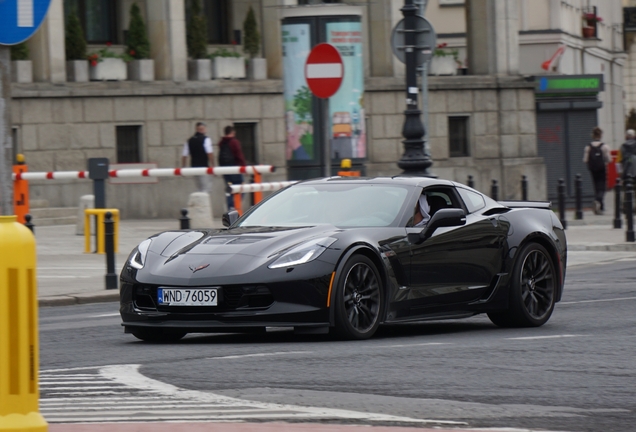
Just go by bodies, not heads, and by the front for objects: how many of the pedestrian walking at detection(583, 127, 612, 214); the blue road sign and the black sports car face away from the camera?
1

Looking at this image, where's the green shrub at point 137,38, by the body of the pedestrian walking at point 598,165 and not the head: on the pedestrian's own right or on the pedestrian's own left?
on the pedestrian's own left

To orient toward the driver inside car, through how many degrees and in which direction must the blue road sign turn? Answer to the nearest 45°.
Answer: approximately 135° to its left

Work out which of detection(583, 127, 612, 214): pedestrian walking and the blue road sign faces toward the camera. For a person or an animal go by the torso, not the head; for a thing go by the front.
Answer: the blue road sign

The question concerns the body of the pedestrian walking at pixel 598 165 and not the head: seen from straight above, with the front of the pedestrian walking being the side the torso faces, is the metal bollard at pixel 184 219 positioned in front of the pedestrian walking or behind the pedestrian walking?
behind

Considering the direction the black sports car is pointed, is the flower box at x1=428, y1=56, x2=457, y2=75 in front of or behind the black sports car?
behind

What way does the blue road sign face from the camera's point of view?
toward the camera

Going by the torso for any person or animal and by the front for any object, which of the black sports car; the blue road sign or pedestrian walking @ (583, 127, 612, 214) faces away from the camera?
the pedestrian walking

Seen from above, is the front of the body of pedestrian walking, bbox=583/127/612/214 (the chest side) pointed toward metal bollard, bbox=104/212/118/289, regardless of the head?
no

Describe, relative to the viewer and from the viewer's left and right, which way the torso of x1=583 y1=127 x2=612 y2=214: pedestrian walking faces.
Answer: facing away from the viewer

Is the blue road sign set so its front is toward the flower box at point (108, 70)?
no

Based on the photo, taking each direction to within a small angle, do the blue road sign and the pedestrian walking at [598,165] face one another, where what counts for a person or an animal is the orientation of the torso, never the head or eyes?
no

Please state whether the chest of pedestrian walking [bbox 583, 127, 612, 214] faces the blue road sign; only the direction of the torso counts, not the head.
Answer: no

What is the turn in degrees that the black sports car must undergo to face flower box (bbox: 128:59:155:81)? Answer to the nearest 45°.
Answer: approximately 135° to its right

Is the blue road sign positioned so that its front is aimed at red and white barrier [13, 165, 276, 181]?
no

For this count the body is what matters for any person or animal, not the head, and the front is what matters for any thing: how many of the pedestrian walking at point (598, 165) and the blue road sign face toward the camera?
1

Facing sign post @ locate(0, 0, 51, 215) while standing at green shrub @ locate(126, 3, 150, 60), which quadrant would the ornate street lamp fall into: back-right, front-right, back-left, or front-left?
front-left

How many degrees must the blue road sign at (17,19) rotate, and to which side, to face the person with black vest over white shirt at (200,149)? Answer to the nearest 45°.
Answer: approximately 180°

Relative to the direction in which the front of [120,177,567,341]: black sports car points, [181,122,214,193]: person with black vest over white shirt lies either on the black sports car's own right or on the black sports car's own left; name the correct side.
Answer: on the black sports car's own right
